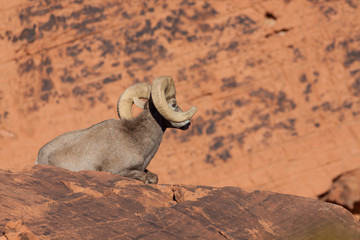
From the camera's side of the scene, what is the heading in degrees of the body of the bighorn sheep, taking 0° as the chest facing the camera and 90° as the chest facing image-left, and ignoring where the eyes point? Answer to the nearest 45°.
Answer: approximately 270°
